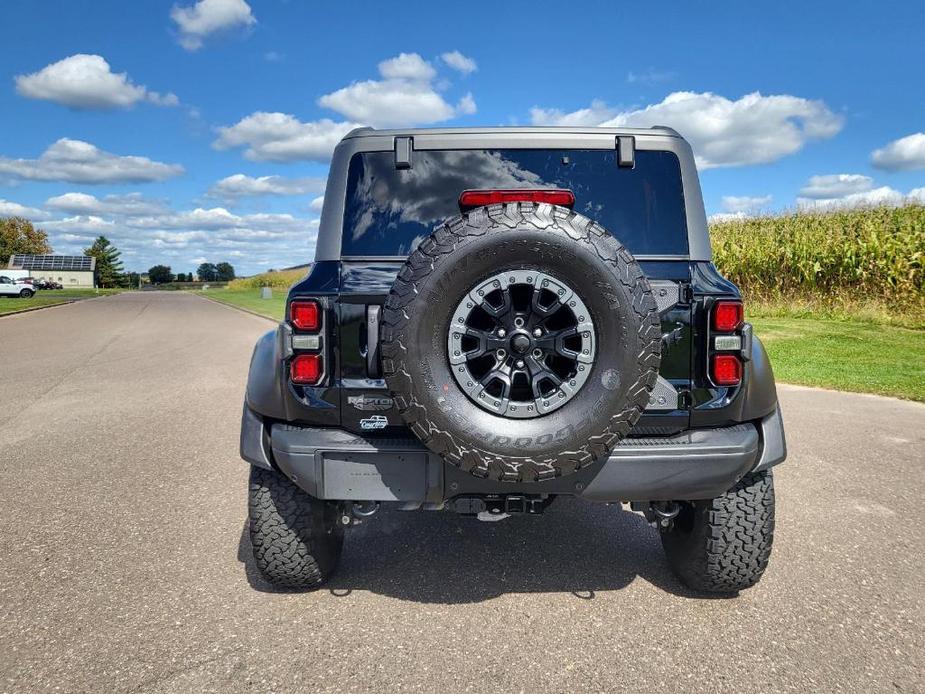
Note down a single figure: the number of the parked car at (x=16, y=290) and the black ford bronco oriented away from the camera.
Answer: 1

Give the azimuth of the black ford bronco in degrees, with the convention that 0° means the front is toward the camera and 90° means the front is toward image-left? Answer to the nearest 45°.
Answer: approximately 180°

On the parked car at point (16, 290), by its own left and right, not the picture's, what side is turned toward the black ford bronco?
right

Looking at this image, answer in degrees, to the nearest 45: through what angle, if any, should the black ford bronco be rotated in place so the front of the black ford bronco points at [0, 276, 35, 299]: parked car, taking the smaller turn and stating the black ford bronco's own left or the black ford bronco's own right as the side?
approximately 45° to the black ford bronco's own left

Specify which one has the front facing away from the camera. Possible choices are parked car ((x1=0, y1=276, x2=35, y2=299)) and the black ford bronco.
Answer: the black ford bronco
